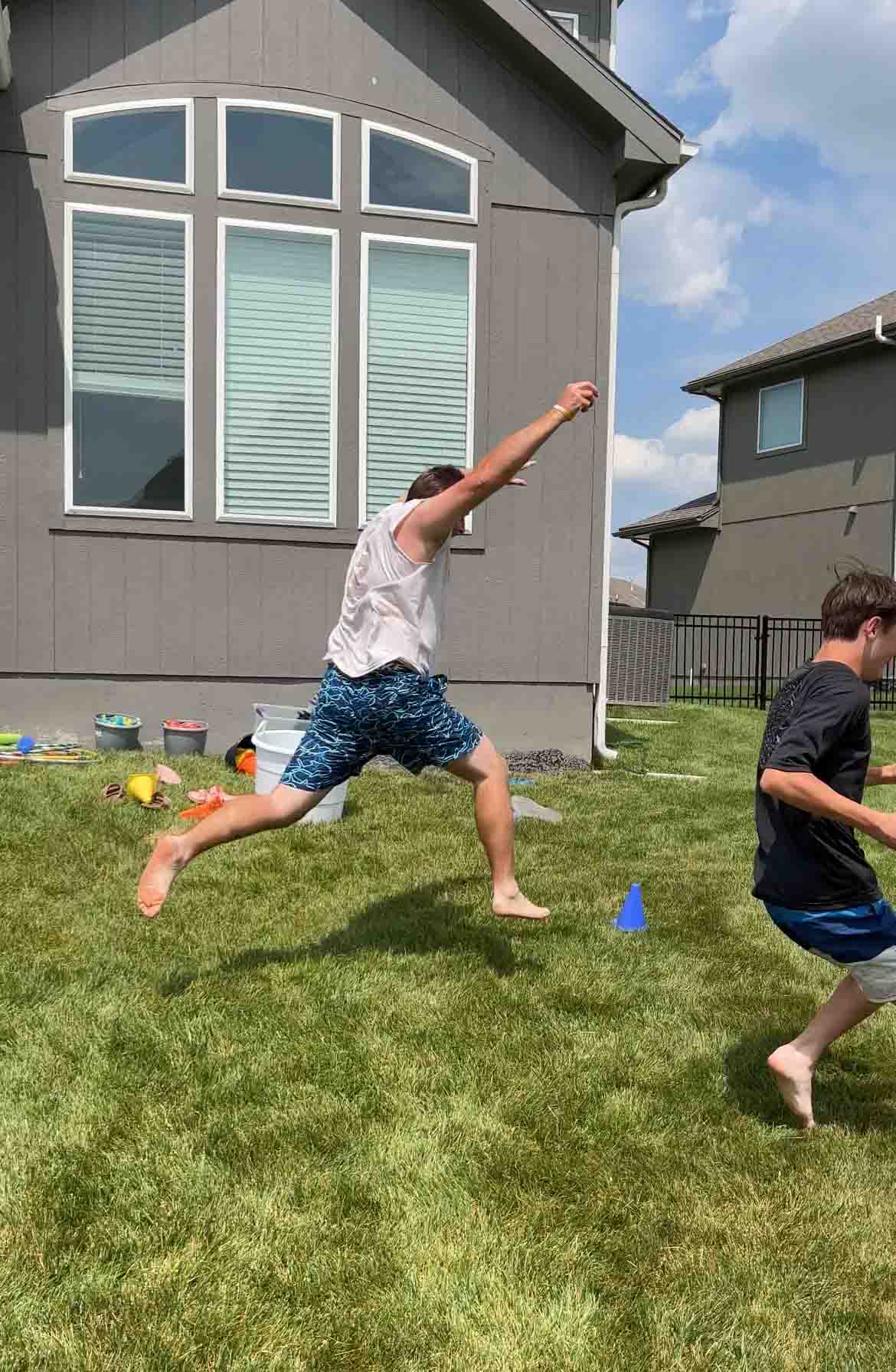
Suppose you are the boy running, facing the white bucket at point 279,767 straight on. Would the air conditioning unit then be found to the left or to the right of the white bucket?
right

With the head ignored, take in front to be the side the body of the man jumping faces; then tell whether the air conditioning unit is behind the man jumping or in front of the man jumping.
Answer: in front

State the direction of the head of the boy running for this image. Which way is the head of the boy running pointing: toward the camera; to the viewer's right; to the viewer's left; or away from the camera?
to the viewer's right

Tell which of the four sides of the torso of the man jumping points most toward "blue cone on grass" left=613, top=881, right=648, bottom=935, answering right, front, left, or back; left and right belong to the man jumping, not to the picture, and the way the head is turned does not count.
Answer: front

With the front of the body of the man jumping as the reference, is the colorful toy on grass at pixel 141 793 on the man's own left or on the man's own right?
on the man's own left

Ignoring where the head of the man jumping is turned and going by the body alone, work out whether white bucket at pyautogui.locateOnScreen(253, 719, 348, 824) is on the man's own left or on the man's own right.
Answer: on the man's own left

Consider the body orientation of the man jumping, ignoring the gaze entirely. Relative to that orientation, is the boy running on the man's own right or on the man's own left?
on the man's own right

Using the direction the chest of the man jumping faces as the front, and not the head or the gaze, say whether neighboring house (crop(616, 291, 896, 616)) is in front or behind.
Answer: in front

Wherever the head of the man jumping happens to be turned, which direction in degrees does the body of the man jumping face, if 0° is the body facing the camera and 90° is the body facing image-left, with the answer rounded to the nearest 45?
approximately 225°

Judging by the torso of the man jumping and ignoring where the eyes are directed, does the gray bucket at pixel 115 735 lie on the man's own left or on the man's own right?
on the man's own left

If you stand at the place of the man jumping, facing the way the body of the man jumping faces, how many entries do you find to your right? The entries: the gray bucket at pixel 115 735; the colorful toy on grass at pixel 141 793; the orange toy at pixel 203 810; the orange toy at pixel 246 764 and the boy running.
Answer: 1
